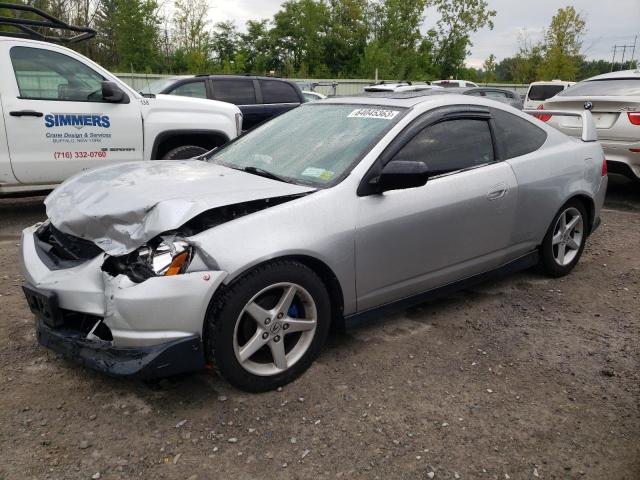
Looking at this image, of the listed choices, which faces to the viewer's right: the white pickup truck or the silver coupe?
the white pickup truck

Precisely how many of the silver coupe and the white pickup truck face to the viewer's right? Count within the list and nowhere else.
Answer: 1

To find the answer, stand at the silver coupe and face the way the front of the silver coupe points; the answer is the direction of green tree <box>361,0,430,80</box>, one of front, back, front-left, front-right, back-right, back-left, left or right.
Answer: back-right

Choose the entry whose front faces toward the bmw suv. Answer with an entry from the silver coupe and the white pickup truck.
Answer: the white pickup truck

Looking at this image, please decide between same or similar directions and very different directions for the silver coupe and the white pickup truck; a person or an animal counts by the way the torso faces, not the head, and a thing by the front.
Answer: very different directions

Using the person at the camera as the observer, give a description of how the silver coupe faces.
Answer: facing the viewer and to the left of the viewer

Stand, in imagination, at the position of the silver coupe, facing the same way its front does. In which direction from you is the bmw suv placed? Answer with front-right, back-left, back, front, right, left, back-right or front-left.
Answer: back

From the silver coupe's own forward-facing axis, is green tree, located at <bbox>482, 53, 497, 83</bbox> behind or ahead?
behind

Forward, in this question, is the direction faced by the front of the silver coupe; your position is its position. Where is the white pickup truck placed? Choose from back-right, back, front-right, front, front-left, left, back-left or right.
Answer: right

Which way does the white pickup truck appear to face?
to the viewer's right

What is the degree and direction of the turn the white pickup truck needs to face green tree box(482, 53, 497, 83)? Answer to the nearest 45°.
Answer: approximately 45° to its left

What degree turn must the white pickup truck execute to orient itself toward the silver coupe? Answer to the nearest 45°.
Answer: approximately 90° to its right

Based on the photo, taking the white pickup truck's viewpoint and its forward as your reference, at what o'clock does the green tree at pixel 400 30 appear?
The green tree is roughly at 10 o'clock from the white pickup truck.
